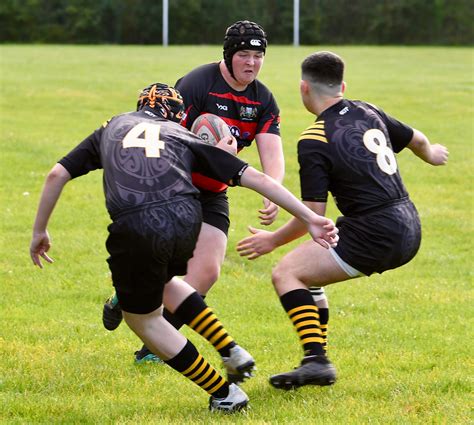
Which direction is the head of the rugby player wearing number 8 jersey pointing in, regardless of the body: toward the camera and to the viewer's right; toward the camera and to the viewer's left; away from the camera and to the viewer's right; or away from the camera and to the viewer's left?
away from the camera and to the viewer's left

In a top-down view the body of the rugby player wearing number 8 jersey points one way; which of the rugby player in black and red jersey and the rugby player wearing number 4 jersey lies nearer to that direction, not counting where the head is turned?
the rugby player in black and red jersey

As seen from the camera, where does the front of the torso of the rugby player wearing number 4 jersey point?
away from the camera

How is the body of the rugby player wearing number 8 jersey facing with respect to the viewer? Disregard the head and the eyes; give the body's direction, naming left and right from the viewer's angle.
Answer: facing away from the viewer and to the left of the viewer

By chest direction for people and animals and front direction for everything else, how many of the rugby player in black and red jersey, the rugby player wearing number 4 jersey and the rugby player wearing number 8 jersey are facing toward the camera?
1

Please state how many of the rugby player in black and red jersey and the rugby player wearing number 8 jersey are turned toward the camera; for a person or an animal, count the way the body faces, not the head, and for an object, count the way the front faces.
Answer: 1

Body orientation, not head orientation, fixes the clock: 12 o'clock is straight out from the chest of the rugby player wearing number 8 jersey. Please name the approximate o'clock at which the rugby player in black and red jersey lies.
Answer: The rugby player in black and red jersey is roughly at 12 o'clock from the rugby player wearing number 8 jersey.

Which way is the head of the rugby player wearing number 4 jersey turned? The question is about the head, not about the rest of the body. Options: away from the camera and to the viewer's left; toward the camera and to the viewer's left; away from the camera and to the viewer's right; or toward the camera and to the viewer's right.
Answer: away from the camera and to the viewer's right

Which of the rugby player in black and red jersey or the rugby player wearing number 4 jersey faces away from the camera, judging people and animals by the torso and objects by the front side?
the rugby player wearing number 4 jersey

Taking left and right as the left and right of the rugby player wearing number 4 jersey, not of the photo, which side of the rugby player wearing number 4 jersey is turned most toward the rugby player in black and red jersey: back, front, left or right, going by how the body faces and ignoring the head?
front

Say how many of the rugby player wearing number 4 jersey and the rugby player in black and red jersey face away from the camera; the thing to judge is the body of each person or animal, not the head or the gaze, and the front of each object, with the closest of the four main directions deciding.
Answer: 1

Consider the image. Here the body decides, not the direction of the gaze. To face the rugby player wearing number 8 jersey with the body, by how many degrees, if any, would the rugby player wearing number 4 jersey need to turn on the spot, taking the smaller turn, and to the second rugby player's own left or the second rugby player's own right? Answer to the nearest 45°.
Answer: approximately 45° to the second rugby player's own right

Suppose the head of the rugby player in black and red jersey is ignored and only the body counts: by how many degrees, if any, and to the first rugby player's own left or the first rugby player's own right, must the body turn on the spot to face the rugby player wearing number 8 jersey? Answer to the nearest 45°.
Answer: approximately 45° to the first rugby player's own left
